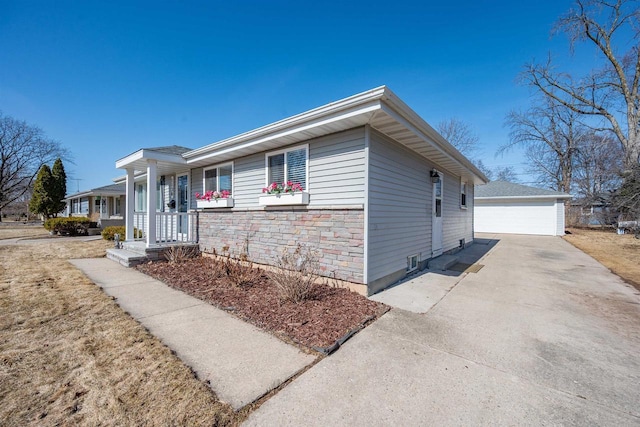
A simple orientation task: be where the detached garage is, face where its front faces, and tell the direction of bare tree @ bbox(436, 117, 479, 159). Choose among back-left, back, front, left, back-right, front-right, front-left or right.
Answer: back-right

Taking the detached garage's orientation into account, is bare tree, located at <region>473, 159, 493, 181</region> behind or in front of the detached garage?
behind

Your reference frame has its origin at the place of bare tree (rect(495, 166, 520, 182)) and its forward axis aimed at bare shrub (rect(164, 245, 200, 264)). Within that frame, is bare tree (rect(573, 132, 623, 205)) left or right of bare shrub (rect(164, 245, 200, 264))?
left

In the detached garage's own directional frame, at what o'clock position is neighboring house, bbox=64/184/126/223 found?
The neighboring house is roughly at 2 o'clock from the detached garage.

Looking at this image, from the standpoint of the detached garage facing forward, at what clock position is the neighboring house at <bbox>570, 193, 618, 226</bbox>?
The neighboring house is roughly at 7 o'clock from the detached garage.

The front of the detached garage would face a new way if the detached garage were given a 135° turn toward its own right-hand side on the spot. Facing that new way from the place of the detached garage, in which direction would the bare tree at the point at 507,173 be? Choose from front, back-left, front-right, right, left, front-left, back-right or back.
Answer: front-right

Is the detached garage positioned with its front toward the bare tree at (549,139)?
no

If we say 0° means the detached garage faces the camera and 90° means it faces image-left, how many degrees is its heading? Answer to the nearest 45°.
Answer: approximately 0°

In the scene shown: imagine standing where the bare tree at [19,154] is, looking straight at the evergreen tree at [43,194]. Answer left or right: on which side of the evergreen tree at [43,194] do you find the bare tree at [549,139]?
left

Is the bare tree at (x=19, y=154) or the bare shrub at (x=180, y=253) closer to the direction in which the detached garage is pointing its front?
the bare shrub

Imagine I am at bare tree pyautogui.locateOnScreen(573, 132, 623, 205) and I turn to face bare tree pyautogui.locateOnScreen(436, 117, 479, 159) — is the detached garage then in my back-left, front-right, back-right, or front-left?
front-left

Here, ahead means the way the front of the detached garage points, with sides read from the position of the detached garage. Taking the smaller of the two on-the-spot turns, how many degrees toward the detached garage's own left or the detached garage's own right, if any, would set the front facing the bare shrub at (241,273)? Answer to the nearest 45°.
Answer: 0° — it already faces it

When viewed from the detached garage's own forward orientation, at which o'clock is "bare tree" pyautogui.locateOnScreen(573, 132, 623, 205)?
The bare tree is roughly at 7 o'clock from the detached garage.

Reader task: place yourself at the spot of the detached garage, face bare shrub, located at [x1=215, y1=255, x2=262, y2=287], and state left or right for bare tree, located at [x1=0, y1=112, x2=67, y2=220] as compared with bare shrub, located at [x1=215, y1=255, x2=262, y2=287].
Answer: right

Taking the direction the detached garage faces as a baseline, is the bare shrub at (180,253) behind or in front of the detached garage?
in front

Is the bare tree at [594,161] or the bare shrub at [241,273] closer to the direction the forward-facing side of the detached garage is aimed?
the bare shrub

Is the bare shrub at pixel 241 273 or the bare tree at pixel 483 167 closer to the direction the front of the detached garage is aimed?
the bare shrub

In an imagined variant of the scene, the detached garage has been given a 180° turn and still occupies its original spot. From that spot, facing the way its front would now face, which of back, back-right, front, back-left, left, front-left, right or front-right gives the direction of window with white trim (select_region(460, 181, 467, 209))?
back

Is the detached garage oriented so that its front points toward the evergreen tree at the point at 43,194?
no
